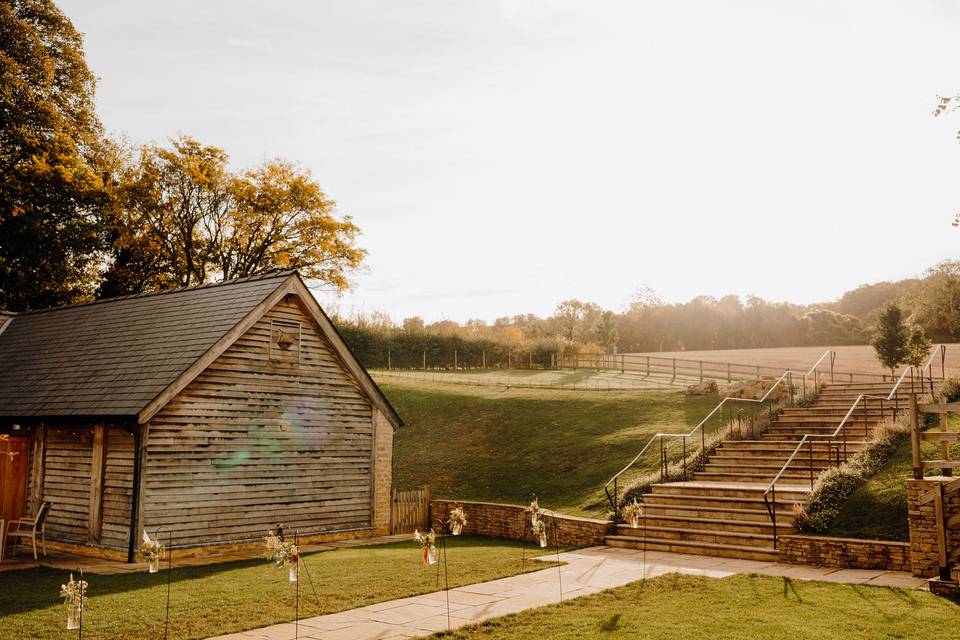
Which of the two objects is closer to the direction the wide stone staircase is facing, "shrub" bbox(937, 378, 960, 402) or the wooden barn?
the wooden barn

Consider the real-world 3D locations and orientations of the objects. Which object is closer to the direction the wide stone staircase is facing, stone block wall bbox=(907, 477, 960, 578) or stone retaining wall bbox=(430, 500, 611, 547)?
the stone retaining wall

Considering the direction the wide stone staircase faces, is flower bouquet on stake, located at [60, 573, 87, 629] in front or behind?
in front

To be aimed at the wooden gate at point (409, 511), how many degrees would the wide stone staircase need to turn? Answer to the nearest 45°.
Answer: approximately 45° to its right

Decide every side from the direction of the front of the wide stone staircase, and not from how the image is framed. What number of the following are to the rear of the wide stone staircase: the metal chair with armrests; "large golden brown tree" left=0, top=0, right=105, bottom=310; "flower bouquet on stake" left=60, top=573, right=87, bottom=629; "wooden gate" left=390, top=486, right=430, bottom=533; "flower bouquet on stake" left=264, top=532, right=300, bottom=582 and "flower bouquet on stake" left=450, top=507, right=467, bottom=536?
0

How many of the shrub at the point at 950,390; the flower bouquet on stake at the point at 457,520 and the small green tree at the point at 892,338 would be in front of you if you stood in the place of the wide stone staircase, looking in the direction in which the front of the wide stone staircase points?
1

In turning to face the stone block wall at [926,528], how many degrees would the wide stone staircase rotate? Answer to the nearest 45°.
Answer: approximately 90° to its left

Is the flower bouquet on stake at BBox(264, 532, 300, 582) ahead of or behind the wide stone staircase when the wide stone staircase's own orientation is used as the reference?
ahead

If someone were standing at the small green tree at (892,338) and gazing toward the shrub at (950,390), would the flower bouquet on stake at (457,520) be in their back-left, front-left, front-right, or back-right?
front-right

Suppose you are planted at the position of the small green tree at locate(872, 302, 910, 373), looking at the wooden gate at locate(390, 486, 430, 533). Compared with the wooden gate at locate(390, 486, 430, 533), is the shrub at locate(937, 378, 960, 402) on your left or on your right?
left

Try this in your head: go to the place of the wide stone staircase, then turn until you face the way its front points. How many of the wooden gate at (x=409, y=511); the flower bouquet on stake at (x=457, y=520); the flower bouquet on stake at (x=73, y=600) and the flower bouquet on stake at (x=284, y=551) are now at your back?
0

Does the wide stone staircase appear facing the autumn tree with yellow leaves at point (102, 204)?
no

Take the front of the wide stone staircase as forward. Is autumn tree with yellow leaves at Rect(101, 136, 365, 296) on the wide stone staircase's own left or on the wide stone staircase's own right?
on the wide stone staircase's own right

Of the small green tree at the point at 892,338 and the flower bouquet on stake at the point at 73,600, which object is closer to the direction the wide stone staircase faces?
the flower bouquet on stake

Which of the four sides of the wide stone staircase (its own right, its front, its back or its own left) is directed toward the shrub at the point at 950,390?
back

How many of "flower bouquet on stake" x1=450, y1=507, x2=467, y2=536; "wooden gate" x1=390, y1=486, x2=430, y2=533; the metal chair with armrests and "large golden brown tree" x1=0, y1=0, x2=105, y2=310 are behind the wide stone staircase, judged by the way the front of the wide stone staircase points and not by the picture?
0

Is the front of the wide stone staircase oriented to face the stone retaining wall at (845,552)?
no

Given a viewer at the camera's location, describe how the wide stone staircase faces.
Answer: facing the viewer and to the left of the viewer

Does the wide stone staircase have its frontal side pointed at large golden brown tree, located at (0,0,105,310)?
no

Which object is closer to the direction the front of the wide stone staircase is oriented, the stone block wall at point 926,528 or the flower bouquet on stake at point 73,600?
the flower bouquet on stake

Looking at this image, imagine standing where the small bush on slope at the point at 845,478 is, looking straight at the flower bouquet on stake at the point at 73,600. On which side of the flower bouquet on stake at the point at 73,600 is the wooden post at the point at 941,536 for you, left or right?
left

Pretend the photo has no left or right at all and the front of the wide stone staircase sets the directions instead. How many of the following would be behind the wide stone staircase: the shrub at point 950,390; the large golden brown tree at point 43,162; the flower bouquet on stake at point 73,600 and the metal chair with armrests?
1
